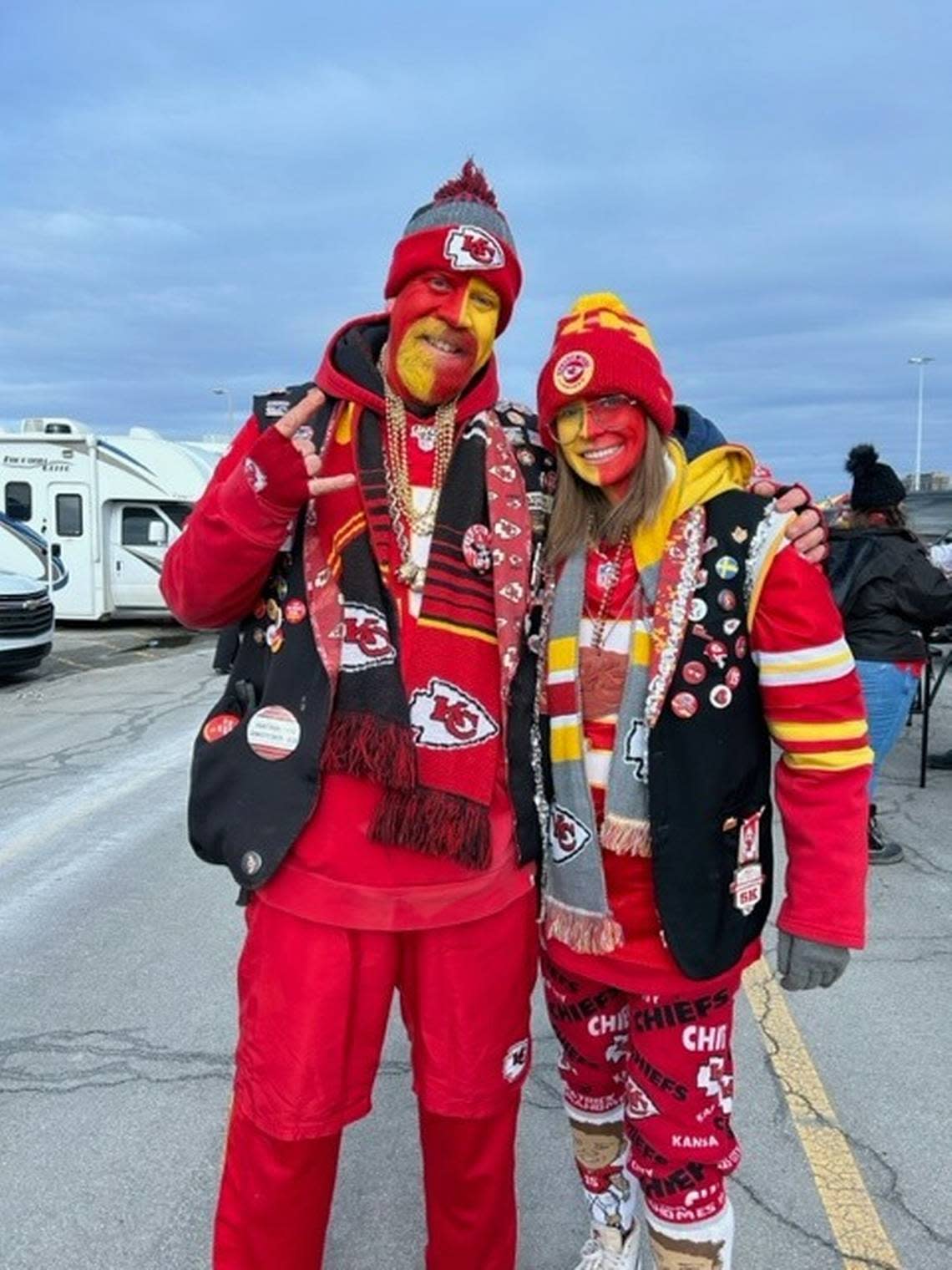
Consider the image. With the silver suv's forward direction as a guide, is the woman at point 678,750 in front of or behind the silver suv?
in front

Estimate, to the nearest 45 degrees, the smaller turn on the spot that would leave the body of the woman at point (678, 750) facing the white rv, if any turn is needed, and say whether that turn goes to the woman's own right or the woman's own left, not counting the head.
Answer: approximately 90° to the woman's own right

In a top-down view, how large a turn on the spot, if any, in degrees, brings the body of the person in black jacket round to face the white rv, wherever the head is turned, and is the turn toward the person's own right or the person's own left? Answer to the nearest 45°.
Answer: approximately 90° to the person's own left

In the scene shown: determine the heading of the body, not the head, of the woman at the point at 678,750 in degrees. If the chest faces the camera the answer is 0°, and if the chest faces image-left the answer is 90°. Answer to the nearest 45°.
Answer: approximately 45°

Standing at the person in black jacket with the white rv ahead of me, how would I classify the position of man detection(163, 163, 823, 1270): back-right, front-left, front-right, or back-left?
back-left

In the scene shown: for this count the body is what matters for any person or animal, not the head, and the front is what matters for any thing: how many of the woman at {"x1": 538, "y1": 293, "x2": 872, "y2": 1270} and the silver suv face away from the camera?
0

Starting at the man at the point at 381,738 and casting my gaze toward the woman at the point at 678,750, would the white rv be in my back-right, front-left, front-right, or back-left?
back-left

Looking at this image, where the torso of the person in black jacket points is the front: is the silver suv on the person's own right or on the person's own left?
on the person's own left

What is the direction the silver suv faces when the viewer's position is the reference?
facing the viewer and to the right of the viewer

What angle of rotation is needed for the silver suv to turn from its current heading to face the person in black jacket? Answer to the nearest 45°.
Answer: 0° — it already faces them

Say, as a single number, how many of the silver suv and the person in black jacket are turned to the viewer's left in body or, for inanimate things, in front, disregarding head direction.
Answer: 0
